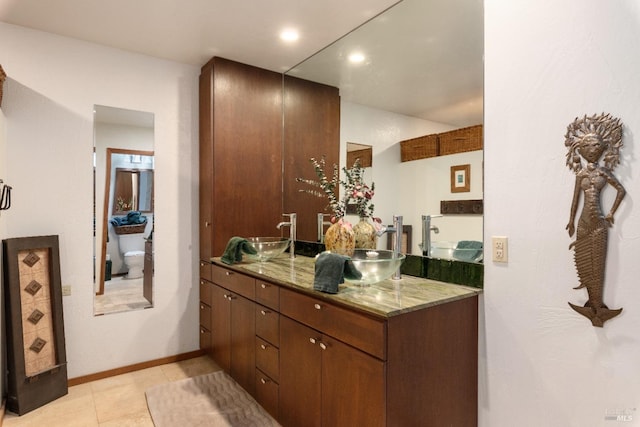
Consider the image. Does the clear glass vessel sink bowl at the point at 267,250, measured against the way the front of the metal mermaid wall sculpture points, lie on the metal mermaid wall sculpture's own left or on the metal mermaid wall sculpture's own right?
on the metal mermaid wall sculpture's own right

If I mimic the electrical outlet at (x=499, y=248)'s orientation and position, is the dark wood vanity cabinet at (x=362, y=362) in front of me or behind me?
in front

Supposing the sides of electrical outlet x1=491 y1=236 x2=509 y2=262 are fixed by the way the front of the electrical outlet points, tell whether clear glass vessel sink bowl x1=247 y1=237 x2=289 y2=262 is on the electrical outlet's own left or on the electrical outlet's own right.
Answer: on the electrical outlet's own right

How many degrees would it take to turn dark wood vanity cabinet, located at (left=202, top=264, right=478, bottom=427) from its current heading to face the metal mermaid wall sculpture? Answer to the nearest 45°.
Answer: approximately 135° to its left

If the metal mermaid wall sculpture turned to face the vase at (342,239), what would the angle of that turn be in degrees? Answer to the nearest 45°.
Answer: approximately 90° to its right

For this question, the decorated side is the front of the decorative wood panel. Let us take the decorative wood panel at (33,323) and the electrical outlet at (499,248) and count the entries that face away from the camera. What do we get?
0

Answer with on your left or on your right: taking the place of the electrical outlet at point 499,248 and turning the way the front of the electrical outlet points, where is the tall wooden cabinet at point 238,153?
on your right

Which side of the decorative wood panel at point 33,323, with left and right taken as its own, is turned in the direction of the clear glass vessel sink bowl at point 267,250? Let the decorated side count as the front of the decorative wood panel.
left

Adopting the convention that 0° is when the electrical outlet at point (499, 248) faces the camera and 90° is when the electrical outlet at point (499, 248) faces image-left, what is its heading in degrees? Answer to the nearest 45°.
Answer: approximately 45°
